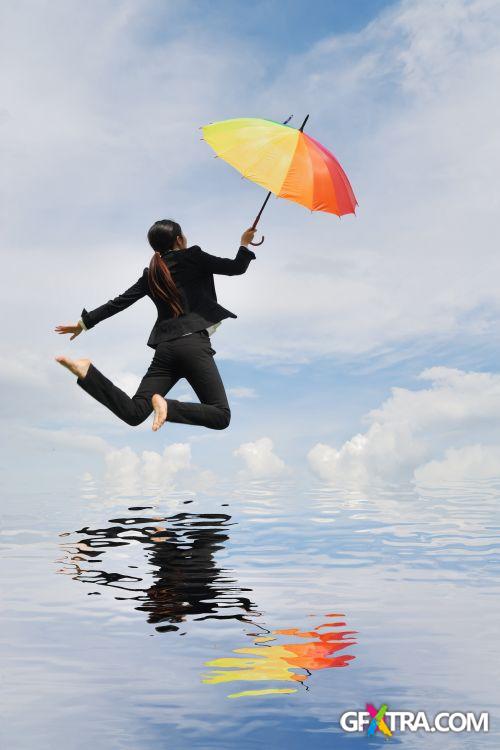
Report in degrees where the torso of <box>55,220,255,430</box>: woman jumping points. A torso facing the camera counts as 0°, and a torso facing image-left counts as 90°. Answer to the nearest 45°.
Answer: approximately 225°
